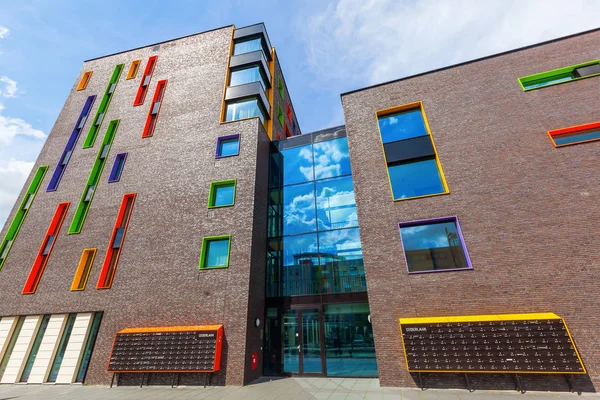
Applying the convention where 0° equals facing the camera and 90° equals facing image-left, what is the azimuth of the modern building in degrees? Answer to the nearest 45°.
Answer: approximately 0°
